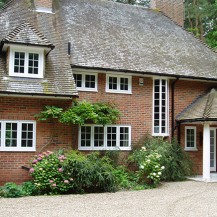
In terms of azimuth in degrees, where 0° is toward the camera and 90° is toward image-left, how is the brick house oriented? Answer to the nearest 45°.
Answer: approximately 0°

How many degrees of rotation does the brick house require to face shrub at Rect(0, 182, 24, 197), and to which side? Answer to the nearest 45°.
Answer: approximately 45° to its right

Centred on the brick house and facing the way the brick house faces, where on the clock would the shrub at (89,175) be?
The shrub is roughly at 12 o'clock from the brick house.

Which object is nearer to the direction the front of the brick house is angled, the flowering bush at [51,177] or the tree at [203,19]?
the flowering bush

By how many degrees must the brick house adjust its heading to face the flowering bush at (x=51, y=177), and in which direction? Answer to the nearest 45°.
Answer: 0° — it already faces it

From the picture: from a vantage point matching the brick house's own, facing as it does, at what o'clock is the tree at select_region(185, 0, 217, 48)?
The tree is roughly at 7 o'clock from the brick house.
